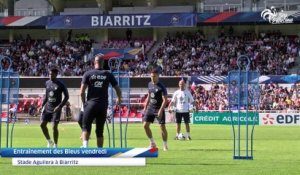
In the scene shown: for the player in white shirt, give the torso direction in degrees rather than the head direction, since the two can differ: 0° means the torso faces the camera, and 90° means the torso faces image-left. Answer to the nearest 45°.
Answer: approximately 0°

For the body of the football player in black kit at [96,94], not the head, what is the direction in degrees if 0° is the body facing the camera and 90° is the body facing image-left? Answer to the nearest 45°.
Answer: approximately 180°

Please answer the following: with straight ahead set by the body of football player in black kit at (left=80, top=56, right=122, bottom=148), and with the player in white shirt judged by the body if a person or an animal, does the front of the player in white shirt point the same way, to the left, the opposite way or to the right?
the opposite way

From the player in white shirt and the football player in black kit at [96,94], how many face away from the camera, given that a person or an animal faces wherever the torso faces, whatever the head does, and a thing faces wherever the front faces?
1

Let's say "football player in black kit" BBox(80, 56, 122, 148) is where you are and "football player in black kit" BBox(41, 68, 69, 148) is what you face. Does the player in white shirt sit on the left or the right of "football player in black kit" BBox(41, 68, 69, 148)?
right

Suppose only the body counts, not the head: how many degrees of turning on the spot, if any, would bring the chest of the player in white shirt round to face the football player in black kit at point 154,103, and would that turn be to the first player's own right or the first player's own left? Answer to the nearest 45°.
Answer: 0° — they already face them
